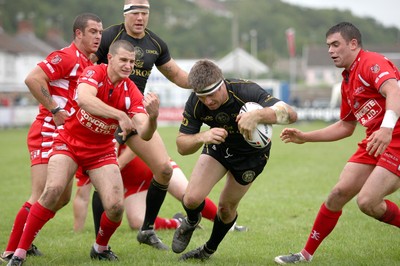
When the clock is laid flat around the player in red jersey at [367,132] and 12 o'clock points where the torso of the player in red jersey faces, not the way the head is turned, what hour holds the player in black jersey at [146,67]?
The player in black jersey is roughly at 2 o'clock from the player in red jersey.

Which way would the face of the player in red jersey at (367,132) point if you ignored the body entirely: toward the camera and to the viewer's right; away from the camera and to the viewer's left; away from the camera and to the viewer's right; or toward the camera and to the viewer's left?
toward the camera and to the viewer's left

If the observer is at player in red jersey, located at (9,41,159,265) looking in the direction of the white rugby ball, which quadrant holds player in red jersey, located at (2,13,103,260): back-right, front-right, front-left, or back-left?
back-left

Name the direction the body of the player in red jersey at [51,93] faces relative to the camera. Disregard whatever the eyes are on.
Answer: to the viewer's right

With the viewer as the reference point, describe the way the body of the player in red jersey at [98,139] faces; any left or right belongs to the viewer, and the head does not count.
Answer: facing the viewer and to the right of the viewer

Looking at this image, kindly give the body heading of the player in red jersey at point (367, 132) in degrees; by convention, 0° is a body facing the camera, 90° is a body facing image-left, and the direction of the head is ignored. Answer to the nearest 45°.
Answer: approximately 45°

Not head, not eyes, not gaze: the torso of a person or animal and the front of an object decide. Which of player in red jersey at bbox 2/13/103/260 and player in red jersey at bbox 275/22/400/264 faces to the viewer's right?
player in red jersey at bbox 2/13/103/260

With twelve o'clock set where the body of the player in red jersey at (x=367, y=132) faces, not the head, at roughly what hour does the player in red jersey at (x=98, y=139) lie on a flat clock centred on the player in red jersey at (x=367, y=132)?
the player in red jersey at (x=98, y=139) is roughly at 1 o'clock from the player in red jersey at (x=367, y=132).

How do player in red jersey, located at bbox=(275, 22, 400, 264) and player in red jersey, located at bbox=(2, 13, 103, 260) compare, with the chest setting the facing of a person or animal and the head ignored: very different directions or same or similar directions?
very different directions

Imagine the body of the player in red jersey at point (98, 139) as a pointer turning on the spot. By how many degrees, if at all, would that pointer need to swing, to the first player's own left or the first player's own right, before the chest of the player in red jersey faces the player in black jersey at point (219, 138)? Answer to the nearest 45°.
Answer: approximately 45° to the first player's own left

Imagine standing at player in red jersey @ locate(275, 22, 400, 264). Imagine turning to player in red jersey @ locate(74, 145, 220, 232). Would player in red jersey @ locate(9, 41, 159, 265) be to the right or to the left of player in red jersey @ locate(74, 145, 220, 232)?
left

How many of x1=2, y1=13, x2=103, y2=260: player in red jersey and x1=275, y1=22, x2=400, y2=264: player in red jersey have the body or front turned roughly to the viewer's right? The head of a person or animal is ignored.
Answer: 1

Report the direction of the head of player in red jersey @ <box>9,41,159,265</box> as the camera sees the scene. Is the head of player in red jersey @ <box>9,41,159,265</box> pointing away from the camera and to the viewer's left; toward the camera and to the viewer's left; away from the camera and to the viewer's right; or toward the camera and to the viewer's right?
toward the camera and to the viewer's right
